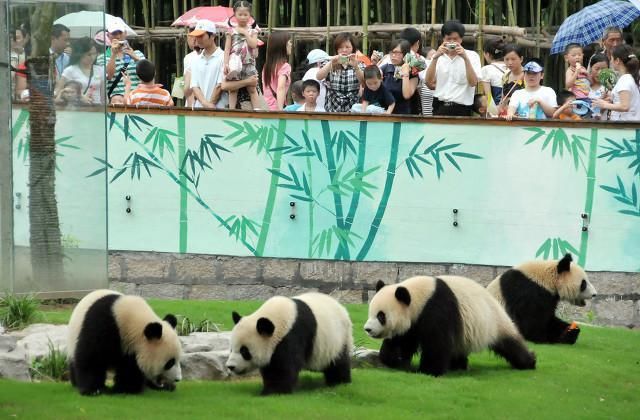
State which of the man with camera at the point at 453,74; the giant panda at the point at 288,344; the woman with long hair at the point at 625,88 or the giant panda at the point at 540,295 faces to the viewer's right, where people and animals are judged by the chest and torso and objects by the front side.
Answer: the giant panda at the point at 540,295

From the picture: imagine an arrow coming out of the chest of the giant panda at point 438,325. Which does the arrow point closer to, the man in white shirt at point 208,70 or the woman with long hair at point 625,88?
the man in white shirt

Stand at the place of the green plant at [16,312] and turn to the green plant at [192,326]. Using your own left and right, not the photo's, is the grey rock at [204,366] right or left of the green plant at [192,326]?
right

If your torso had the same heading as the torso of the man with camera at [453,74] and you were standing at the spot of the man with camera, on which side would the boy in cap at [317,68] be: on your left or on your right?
on your right

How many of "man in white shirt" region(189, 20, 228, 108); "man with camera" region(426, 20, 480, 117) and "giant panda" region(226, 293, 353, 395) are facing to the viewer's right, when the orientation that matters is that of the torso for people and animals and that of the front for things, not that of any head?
0

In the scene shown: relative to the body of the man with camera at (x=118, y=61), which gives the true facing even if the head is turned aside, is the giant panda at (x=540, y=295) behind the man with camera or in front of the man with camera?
in front

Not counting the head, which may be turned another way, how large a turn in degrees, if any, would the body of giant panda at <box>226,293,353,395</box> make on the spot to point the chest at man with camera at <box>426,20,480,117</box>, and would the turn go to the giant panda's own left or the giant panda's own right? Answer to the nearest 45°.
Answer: approximately 135° to the giant panda's own right

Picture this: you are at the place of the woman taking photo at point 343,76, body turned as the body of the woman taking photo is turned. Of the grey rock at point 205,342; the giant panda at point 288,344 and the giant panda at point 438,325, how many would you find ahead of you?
3

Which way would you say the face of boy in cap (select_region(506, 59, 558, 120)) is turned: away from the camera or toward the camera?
toward the camera

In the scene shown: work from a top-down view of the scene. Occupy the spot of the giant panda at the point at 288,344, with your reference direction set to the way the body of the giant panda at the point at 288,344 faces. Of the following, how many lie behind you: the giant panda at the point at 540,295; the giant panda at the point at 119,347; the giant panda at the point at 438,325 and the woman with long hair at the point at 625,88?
3

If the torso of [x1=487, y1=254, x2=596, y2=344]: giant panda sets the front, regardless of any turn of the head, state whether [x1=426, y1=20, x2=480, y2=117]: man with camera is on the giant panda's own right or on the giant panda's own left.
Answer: on the giant panda's own left

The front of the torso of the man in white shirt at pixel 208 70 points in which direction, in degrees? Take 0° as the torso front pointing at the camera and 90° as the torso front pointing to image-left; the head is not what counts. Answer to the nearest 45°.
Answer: approximately 45°

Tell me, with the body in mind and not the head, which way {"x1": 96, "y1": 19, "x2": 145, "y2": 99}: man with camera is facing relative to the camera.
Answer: toward the camera

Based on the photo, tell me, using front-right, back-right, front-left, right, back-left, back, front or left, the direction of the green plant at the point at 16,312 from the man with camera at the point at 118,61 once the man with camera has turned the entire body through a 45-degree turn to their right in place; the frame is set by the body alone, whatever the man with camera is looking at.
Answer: front-left

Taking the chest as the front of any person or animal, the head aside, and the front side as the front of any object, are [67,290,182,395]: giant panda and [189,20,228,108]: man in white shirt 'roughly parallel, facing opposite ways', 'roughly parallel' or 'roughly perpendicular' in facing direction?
roughly perpendicular

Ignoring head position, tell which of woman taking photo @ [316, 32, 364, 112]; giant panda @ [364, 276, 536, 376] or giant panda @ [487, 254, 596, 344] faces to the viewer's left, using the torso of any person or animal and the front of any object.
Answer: giant panda @ [364, 276, 536, 376]

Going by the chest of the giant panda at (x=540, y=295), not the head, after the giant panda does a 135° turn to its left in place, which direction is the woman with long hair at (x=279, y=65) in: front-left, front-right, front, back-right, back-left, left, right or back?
front

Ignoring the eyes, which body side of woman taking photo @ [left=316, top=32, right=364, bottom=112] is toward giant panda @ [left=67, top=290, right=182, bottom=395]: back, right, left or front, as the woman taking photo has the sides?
front

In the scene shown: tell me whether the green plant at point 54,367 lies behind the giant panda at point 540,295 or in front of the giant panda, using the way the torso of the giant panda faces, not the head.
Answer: behind
